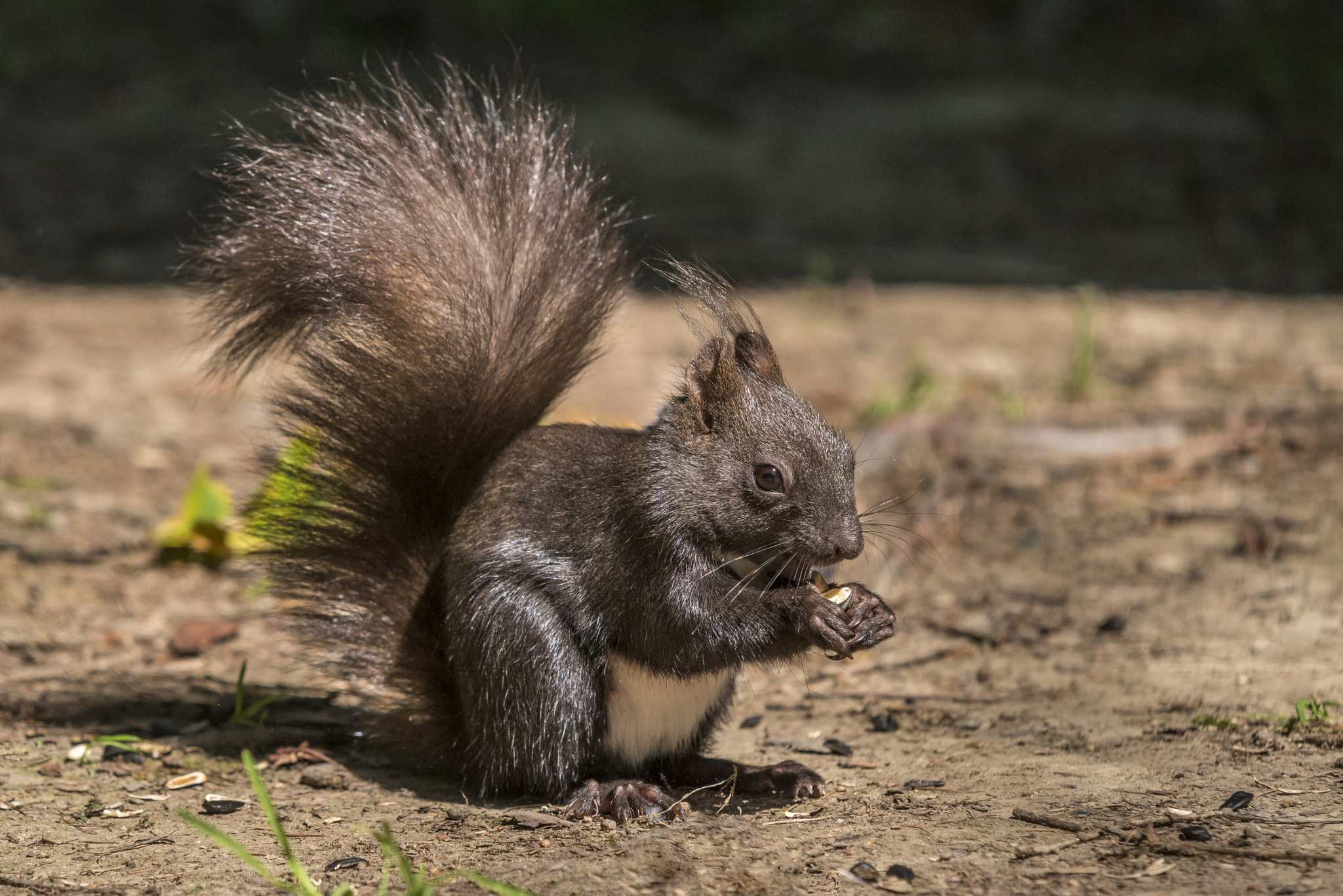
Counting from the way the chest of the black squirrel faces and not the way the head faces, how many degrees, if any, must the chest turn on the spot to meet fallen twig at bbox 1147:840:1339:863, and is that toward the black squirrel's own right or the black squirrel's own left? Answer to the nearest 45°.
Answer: approximately 45° to the black squirrel's own right

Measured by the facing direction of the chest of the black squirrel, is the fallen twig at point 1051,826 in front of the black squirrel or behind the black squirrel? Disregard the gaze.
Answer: in front

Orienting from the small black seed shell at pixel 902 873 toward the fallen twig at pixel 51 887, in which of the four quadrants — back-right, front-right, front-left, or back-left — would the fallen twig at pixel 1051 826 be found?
back-right

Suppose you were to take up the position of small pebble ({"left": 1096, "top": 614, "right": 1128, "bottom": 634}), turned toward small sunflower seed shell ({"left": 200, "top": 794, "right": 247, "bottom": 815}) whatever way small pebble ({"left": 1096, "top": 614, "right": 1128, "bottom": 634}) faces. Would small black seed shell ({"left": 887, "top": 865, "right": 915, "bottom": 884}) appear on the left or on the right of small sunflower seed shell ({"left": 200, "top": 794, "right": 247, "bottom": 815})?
left

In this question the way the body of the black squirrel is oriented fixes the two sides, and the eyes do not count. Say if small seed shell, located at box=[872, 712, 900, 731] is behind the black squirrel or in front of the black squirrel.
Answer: in front

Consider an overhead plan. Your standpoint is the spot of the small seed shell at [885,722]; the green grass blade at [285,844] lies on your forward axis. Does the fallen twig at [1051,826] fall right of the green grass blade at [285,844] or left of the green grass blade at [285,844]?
left

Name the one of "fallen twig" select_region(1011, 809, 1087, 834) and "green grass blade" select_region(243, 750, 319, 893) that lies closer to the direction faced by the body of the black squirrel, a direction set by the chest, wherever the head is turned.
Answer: the fallen twig

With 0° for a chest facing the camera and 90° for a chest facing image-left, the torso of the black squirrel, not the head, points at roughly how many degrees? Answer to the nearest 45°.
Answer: approximately 270°

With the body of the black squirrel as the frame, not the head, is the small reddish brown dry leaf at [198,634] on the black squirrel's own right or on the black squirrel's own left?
on the black squirrel's own left

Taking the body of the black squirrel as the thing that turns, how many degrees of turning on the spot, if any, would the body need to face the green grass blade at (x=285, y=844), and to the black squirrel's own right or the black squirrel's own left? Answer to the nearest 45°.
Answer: approximately 90° to the black squirrel's own right

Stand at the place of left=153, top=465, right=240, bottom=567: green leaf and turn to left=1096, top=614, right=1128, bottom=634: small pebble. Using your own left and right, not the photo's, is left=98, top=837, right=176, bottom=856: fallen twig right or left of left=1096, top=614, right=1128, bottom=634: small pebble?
right

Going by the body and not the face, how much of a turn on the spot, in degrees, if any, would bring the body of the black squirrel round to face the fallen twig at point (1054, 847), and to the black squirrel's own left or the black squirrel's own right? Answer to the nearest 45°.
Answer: approximately 45° to the black squirrel's own right
